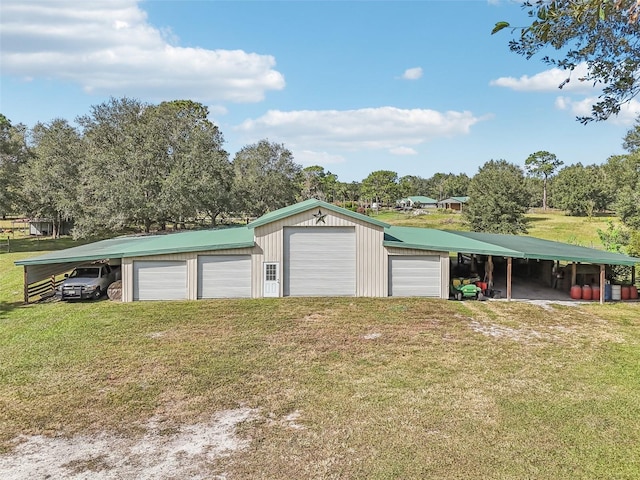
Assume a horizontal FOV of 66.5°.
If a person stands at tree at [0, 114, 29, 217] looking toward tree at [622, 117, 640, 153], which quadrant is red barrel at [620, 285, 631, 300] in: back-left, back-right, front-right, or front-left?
front-right

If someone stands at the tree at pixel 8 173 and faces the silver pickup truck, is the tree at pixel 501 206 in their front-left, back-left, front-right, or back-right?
front-left

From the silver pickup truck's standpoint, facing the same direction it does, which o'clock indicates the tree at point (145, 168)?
The tree is roughly at 5 o'clock from the silver pickup truck.

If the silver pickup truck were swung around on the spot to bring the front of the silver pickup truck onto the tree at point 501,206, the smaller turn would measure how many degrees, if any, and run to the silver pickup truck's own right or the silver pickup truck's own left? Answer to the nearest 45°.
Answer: approximately 135° to the silver pickup truck's own left

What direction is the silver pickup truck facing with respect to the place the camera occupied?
facing the viewer and to the left of the viewer

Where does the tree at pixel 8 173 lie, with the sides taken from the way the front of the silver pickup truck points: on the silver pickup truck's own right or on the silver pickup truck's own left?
on the silver pickup truck's own right

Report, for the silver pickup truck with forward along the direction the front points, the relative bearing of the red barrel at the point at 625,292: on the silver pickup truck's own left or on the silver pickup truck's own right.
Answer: on the silver pickup truck's own left

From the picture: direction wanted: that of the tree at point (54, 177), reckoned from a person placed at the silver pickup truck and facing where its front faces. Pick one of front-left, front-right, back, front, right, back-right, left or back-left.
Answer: back-right

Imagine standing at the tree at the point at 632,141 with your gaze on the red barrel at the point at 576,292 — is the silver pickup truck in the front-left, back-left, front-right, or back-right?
front-right

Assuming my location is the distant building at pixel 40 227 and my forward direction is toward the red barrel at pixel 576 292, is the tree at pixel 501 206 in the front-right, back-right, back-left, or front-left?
front-left

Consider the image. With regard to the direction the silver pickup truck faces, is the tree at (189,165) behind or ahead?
behind

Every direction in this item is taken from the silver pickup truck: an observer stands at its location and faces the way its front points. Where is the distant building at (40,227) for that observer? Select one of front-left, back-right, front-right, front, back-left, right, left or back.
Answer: back-right

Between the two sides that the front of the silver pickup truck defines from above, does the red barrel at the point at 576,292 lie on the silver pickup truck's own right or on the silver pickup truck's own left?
on the silver pickup truck's own left
